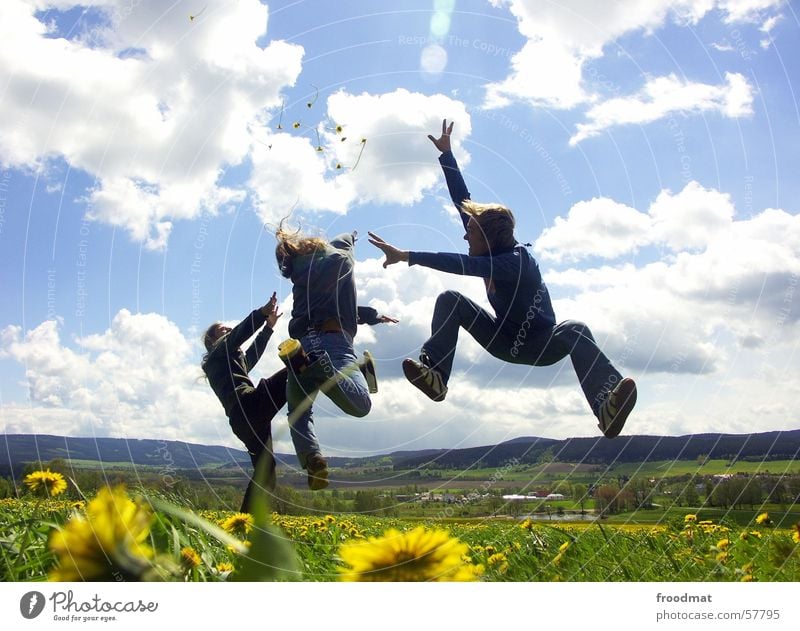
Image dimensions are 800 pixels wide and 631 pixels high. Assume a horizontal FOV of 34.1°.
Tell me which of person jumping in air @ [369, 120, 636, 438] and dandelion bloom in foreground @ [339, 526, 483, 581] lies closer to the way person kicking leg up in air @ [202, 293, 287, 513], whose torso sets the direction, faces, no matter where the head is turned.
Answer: the person jumping in air

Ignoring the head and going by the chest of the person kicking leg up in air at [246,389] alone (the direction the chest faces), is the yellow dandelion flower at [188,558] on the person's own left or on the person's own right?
on the person's own right

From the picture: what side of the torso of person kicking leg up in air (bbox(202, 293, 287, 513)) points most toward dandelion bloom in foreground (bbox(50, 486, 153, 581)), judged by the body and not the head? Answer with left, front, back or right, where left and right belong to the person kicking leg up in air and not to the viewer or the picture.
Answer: right

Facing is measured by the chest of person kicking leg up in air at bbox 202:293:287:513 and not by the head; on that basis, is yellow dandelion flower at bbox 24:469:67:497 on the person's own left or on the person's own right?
on the person's own right

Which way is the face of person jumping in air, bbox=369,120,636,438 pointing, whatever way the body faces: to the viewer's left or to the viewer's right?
to the viewer's left

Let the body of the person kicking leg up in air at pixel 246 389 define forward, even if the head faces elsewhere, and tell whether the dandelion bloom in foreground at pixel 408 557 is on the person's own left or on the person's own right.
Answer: on the person's own right

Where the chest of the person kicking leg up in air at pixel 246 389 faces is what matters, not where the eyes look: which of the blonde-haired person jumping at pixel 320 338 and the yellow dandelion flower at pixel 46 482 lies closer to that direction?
the blonde-haired person jumping

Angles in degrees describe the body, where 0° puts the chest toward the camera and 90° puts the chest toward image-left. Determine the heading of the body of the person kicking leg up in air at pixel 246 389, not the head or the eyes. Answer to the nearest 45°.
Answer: approximately 270°
